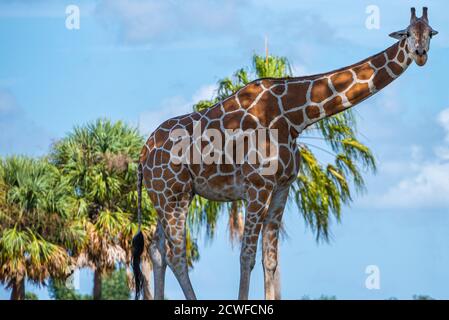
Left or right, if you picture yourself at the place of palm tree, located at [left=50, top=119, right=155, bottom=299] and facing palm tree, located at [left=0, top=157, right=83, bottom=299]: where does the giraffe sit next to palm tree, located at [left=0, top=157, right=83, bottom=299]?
left

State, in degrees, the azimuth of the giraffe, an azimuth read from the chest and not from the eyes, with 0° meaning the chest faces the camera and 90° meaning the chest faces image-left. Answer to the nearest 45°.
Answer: approximately 270°

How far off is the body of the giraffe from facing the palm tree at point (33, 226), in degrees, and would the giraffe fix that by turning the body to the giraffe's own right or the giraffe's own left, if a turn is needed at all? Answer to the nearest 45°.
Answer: approximately 135° to the giraffe's own left

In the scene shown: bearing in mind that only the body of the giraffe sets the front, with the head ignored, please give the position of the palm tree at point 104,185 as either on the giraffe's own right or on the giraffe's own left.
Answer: on the giraffe's own left
